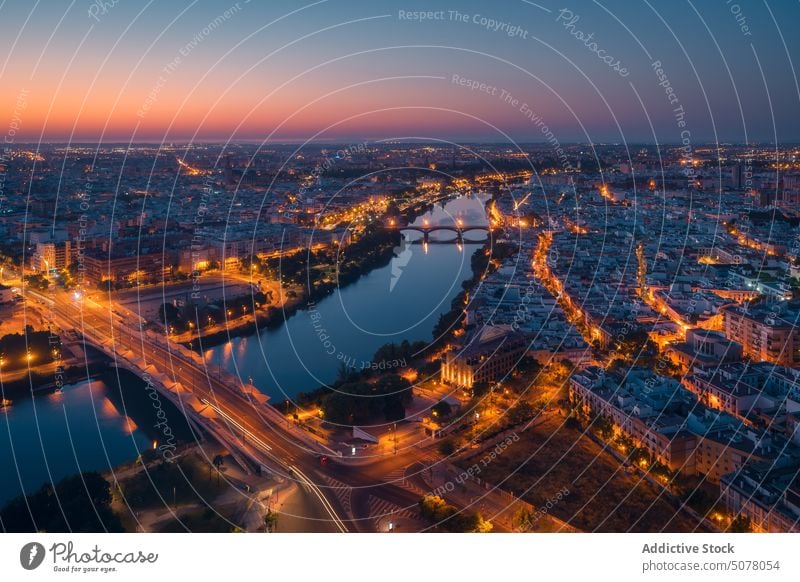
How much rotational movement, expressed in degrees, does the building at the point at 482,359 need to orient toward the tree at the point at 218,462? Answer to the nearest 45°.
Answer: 0° — it already faces it

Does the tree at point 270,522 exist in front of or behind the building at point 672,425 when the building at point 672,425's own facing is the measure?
in front

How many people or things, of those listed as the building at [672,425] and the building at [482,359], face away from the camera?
0

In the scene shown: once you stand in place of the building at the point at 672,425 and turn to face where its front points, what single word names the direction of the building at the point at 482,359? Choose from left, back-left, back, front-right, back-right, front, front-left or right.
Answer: right

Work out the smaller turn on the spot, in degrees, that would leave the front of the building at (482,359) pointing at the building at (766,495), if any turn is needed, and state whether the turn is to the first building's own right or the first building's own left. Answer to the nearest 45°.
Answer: approximately 90° to the first building's own left

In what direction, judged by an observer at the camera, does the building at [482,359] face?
facing the viewer and to the left of the viewer

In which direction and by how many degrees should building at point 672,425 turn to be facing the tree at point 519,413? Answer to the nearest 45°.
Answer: approximately 45° to its right
